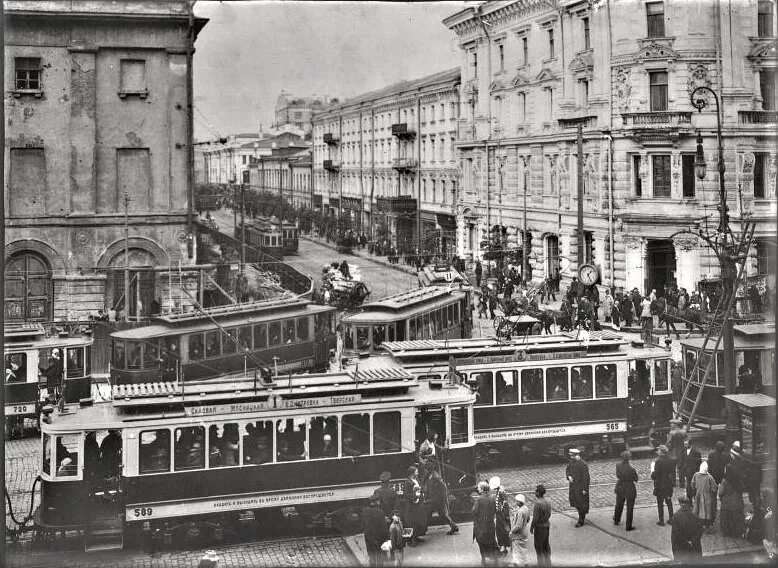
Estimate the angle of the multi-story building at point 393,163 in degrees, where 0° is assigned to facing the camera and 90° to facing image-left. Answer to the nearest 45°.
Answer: approximately 45°

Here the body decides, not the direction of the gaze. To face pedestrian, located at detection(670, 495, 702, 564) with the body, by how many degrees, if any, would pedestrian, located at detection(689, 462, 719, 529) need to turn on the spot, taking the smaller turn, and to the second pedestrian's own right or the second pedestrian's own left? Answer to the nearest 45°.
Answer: approximately 180°

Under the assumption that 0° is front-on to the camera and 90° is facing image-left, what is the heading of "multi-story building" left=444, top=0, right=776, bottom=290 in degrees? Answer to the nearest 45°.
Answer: approximately 0°

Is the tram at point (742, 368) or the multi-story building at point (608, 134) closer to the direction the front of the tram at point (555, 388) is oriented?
the tram

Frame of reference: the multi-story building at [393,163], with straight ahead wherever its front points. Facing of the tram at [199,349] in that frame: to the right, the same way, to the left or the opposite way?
the same way

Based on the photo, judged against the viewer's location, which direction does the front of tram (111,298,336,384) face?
facing the viewer and to the left of the viewer

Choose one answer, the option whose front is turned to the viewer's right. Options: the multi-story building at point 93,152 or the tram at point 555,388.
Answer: the tram

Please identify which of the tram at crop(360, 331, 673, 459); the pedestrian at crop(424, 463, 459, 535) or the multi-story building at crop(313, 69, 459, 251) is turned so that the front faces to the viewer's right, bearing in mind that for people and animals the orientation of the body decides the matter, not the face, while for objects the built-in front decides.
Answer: the tram

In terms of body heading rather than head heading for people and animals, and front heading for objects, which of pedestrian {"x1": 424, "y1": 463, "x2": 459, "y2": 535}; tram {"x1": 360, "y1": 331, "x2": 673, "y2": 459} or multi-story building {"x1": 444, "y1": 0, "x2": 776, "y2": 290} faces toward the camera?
the multi-story building

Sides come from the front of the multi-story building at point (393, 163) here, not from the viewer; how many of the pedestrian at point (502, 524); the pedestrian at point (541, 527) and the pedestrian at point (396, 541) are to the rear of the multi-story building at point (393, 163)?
0

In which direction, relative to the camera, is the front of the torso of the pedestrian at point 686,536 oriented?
away from the camera

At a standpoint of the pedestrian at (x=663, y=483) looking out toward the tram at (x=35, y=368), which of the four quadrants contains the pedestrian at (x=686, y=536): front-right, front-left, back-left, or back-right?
back-left
